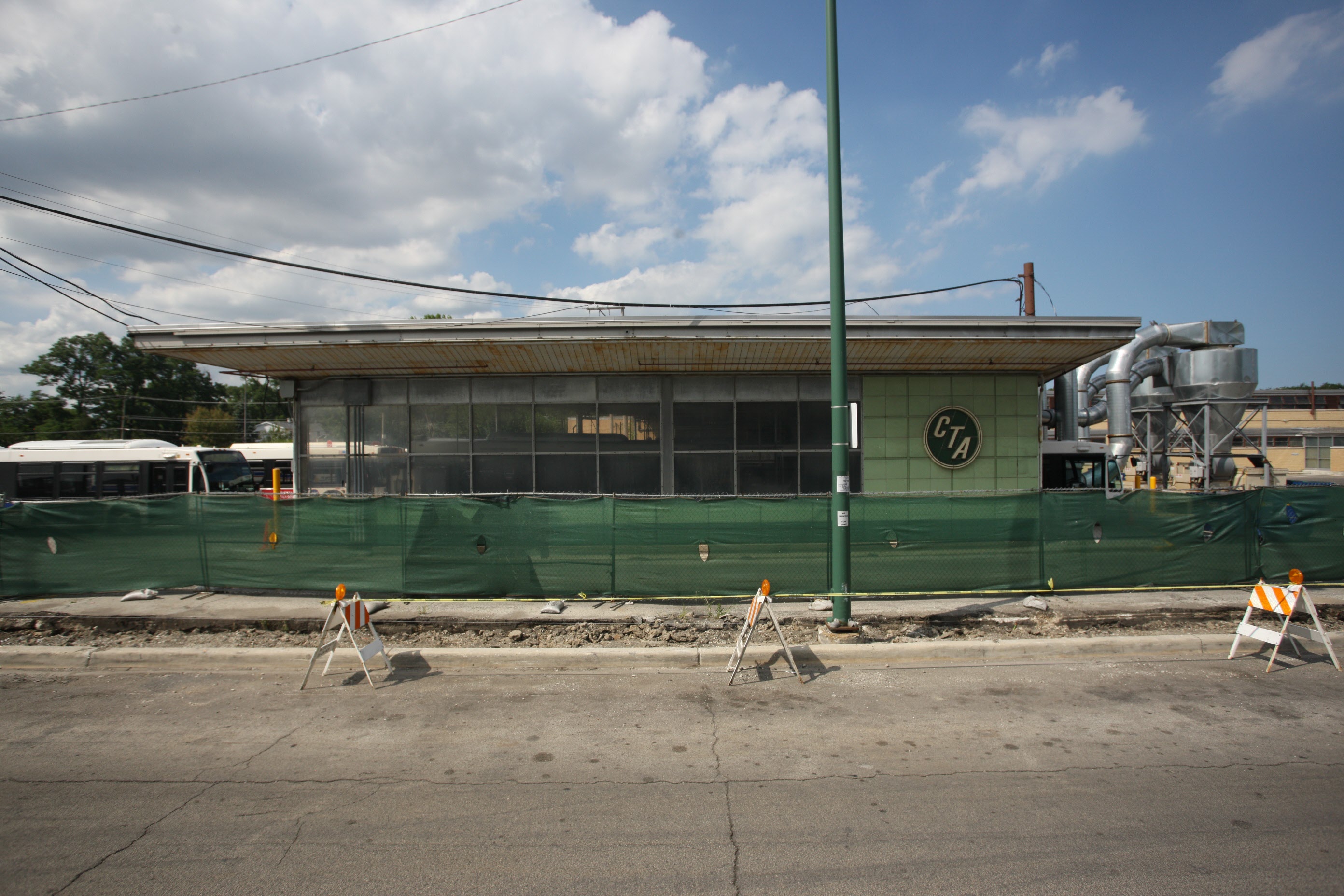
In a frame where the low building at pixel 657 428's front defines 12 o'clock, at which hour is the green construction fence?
The green construction fence is roughly at 12 o'clock from the low building.

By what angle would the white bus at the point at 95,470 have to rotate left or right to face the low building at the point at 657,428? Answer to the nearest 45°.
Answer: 0° — it already faces it

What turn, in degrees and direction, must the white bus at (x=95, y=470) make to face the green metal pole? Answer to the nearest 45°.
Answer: approximately 45° to its right

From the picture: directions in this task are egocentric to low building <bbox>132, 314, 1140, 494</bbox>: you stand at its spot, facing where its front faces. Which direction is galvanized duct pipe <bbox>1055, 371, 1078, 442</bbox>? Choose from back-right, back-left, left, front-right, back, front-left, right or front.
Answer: back-left

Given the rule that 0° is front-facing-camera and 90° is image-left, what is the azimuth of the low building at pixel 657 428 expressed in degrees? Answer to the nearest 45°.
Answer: approximately 0°

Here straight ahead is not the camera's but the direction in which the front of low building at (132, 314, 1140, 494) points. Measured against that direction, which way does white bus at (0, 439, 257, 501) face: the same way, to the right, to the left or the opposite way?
to the left

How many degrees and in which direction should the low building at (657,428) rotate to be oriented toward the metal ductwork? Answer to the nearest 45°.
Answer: approximately 90° to its left

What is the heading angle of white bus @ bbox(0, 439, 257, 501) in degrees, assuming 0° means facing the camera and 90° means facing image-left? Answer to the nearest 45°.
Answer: approximately 315°
